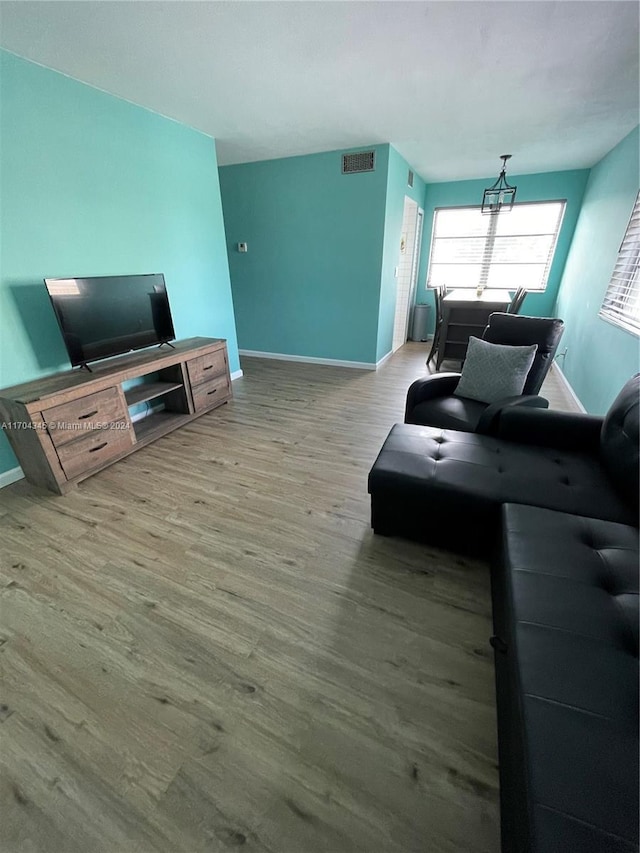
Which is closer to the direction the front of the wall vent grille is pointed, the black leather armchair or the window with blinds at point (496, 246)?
the black leather armchair

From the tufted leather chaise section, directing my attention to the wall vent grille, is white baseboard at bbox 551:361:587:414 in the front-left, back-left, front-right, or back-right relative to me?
front-right

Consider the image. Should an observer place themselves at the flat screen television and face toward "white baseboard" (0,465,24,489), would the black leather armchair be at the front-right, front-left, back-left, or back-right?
back-left

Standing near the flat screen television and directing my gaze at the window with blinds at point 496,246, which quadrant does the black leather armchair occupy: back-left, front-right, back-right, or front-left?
front-right

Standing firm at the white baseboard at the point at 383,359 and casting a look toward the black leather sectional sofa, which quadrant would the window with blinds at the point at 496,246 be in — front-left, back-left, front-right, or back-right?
back-left

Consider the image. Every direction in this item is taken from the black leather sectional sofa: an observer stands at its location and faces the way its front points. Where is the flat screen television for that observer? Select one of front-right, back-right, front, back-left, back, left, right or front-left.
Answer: front

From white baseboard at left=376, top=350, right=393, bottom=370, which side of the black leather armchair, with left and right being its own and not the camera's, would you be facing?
right

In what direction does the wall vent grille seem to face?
toward the camera

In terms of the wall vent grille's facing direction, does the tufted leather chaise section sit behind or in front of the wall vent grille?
in front

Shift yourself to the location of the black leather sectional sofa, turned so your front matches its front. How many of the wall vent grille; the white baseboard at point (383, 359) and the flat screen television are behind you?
0

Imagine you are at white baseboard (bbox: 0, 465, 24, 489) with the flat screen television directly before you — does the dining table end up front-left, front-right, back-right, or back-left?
front-right

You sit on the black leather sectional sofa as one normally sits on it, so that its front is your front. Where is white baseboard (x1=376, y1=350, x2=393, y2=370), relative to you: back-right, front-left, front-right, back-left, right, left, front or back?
front-right

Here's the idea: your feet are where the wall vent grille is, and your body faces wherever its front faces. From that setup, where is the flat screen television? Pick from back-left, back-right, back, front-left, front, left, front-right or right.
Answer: front-right

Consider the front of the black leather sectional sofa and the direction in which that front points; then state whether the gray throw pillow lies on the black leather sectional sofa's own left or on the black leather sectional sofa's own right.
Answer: on the black leather sectional sofa's own right

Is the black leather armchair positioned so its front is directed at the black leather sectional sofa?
no

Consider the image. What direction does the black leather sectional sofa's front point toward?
to the viewer's left

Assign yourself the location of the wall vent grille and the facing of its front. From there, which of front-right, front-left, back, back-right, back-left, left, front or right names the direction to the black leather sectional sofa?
front

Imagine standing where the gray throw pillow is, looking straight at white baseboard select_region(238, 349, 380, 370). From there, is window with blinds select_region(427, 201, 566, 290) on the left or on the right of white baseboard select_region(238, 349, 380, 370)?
right

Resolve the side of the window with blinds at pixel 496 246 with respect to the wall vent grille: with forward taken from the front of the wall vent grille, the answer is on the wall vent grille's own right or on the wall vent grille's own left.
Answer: on the wall vent grille's own left
